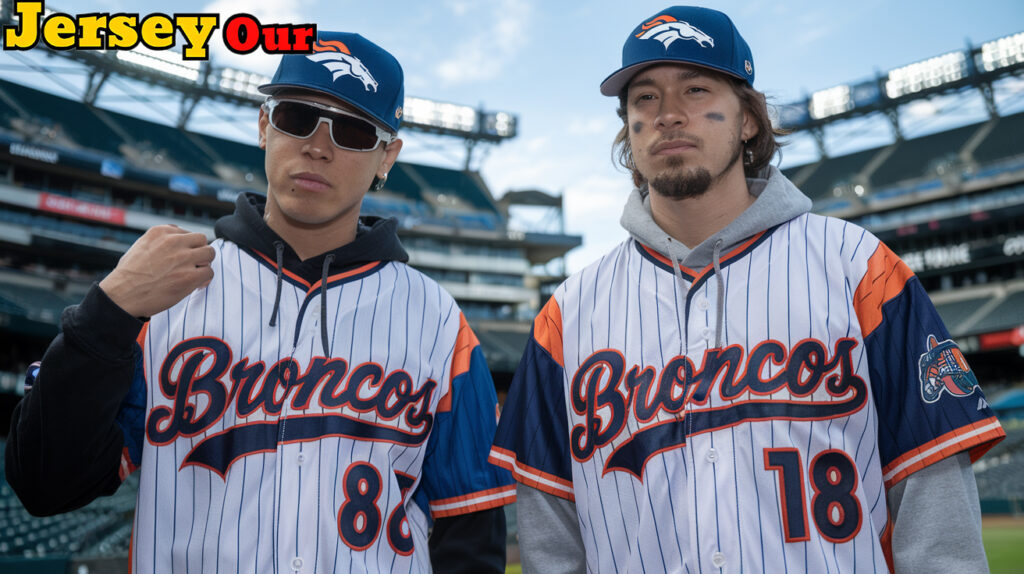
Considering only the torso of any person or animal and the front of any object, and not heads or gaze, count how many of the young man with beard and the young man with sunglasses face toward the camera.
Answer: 2

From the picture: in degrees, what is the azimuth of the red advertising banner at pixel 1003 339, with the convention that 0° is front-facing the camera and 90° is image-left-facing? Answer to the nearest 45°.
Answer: approximately 45°

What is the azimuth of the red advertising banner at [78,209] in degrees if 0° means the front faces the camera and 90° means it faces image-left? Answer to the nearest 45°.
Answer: approximately 315°

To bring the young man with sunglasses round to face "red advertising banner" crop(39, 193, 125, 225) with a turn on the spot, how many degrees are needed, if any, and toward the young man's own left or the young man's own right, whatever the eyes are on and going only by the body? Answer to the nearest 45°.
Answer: approximately 180°

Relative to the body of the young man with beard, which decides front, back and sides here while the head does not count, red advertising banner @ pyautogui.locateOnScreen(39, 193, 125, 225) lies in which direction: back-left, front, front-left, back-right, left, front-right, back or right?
back-right
